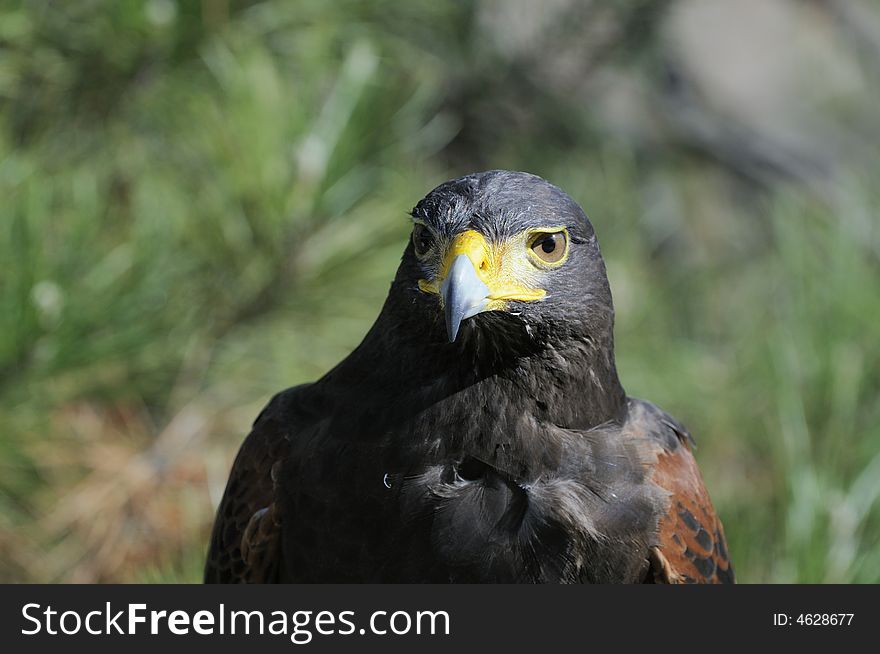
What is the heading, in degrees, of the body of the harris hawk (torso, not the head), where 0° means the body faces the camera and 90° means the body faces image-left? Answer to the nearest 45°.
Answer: approximately 0°
